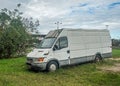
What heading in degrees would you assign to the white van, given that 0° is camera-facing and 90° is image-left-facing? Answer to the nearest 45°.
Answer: approximately 45°
